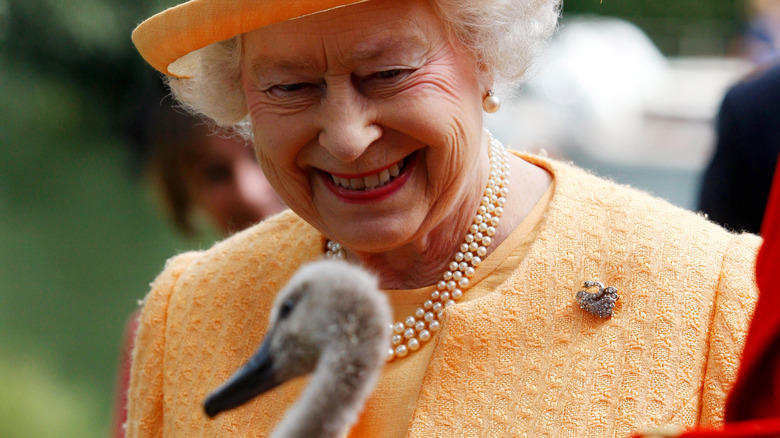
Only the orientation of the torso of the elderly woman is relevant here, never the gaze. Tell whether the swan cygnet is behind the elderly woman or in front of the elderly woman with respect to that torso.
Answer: in front

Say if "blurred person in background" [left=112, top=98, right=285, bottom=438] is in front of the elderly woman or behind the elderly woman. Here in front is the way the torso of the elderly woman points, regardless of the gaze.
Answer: behind

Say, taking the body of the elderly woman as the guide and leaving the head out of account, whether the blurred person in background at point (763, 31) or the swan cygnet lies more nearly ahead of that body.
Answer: the swan cygnet

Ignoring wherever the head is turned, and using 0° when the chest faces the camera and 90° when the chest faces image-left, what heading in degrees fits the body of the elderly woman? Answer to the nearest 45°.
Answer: approximately 0°

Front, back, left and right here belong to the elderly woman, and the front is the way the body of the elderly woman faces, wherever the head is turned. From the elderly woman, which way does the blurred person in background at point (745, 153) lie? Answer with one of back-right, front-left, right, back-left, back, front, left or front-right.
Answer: back-left

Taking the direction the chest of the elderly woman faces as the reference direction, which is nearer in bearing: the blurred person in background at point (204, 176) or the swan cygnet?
the swan cygnet

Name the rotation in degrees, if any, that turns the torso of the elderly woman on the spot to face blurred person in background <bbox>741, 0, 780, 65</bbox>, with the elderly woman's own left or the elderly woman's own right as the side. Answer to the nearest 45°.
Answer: approximately 135° to the elderly woman's own left
